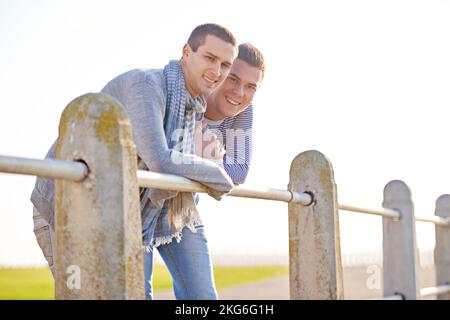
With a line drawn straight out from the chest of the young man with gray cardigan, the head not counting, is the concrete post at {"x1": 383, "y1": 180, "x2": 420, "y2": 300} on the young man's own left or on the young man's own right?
on the young man's own left

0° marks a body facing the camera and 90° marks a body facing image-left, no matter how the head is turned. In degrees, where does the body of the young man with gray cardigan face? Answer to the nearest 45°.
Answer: approximately 315°

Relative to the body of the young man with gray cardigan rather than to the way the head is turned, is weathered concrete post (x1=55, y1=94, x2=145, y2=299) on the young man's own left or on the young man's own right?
on the young man's own right

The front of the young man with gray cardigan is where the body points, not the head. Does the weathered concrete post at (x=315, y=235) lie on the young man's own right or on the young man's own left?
on the young man's own left

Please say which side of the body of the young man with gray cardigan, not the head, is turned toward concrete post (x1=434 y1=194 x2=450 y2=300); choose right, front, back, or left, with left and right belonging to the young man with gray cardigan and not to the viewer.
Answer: left
